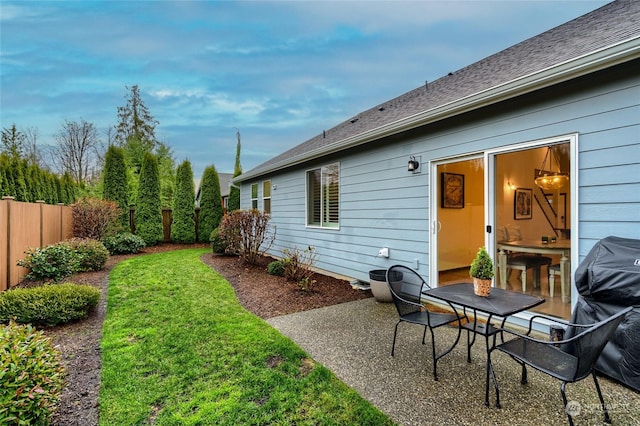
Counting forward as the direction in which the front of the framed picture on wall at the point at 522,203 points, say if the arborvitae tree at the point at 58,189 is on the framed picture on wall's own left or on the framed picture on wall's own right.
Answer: on the framed picture on wall's own right

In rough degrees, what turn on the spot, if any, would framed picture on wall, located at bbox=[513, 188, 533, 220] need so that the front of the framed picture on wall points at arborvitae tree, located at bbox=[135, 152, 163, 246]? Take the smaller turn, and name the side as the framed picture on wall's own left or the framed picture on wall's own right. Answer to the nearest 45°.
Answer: approximately 135° to the framed picture on wall's own right

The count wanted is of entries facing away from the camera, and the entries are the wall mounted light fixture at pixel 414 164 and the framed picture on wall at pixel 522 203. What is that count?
0

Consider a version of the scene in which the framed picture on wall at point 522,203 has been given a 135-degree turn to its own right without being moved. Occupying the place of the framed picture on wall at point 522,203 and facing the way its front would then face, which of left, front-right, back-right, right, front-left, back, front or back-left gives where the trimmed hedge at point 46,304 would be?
front-left

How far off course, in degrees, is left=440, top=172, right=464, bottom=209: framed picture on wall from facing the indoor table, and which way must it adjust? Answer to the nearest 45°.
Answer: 0° — it already faces it

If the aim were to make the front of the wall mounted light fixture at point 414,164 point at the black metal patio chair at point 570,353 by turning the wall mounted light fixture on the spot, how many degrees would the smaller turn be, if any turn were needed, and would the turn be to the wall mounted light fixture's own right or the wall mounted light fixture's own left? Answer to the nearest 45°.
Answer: approximately 45° to the wall mounted light fixture's own left

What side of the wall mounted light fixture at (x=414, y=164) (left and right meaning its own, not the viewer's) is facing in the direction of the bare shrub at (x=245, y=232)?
right

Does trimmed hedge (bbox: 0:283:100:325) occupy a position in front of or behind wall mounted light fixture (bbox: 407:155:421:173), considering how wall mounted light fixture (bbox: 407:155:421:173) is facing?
in front
